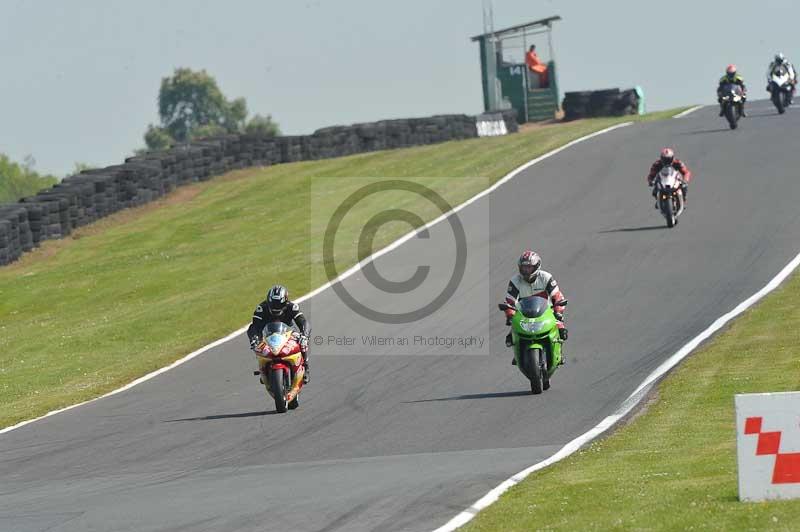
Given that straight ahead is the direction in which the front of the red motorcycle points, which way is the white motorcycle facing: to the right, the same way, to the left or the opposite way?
the same way

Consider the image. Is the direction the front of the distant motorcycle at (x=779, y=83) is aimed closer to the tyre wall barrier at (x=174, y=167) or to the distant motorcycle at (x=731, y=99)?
the distant motorcycle

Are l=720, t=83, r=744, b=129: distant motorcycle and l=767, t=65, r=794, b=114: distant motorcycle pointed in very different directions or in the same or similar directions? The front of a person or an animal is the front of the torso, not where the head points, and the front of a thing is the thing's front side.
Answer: same or similar directions

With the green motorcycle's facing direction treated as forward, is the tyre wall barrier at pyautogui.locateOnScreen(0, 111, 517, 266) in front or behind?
behind

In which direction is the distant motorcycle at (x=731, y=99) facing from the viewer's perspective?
toward the camera

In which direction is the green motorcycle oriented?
toward the camera

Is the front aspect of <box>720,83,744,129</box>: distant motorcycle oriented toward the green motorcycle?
yes

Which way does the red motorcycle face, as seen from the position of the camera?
facing the viewer

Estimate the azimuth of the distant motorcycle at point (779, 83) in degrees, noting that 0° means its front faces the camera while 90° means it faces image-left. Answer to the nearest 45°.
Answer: approximately 0°

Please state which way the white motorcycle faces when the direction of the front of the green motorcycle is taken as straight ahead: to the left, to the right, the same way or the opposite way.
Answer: the same way

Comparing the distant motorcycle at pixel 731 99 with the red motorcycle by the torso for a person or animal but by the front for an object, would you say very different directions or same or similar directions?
same or similar directions

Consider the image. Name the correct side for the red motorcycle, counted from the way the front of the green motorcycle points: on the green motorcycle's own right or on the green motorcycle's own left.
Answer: on the green motorcycle's own right

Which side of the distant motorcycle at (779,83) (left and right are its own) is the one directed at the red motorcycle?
front

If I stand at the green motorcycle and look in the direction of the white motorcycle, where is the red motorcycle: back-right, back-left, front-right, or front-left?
back-left

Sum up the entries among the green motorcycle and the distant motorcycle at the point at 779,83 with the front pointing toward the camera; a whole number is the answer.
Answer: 2

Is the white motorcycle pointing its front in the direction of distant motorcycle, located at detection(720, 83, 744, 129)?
no
